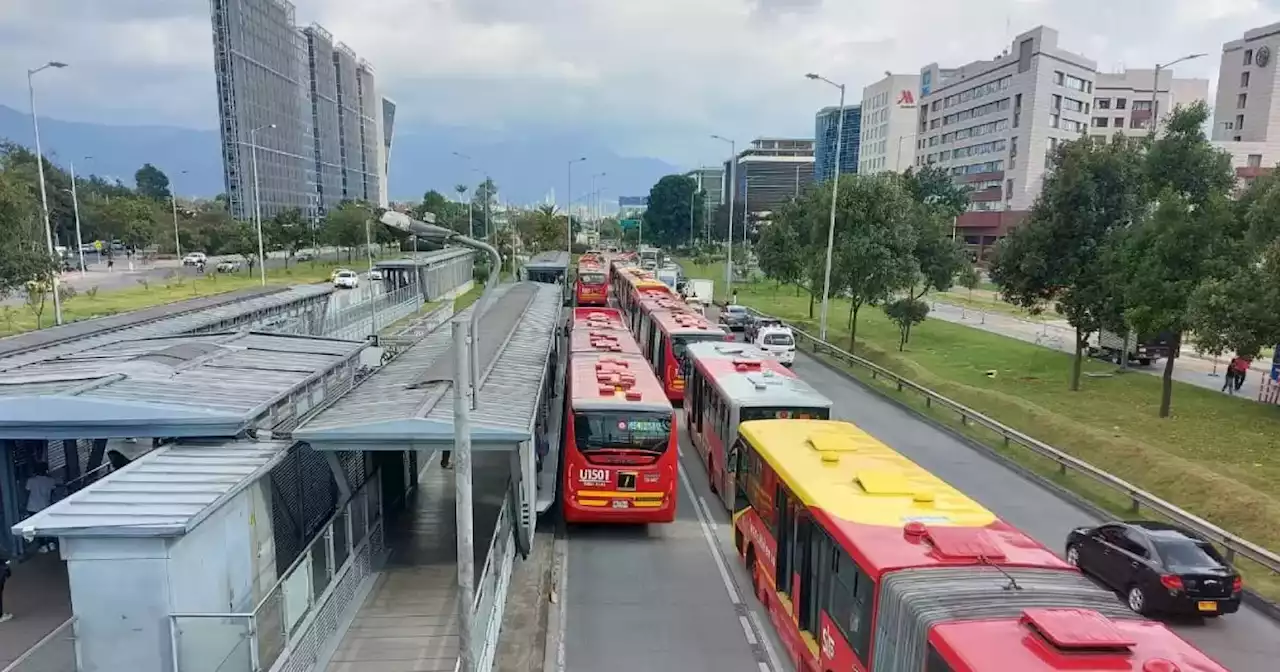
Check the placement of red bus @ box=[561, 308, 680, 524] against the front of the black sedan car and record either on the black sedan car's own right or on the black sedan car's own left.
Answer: on the black sedan car's own left

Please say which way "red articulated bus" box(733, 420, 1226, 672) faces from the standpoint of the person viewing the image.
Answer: facing away from the viewer and to the left of the viewer

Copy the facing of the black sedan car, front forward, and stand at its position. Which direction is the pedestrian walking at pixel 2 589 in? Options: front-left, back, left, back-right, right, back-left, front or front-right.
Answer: left

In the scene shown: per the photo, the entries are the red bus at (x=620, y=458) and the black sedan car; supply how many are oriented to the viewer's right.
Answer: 0

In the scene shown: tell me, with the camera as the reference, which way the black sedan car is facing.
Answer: facing away from the viewer and to the left of the viewer

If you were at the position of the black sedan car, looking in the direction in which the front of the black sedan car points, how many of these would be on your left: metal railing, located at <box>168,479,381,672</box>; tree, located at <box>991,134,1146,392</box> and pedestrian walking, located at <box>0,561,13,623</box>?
2

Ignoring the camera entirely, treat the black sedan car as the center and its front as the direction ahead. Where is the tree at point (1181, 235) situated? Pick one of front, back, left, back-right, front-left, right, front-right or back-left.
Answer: front-right

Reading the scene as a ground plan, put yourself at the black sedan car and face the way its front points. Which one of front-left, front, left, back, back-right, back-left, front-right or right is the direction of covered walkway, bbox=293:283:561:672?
left

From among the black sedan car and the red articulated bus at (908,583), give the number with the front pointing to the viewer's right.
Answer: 0
